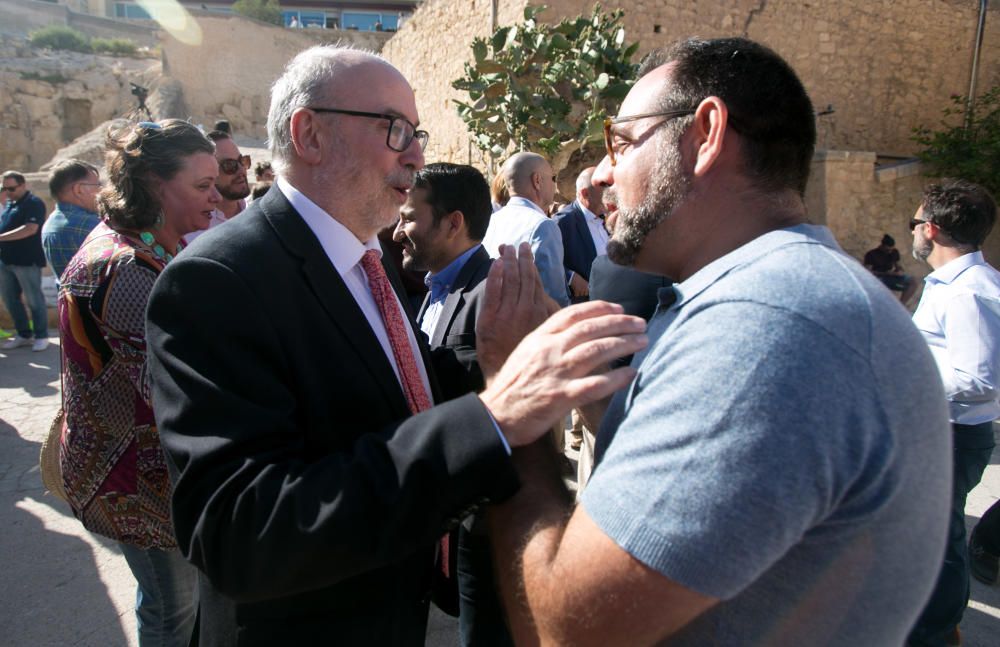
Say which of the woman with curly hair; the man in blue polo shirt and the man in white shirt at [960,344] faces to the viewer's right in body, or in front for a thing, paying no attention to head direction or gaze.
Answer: the woman with curly hair

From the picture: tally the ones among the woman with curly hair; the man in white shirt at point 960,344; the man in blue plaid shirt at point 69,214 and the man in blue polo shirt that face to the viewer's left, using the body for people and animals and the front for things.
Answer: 2

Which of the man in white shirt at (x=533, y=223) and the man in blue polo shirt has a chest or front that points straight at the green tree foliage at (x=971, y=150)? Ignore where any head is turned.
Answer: the man in white shirt

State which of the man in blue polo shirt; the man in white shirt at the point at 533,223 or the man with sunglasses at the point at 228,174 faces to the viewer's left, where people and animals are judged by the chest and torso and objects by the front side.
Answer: the man in blue polo shirt

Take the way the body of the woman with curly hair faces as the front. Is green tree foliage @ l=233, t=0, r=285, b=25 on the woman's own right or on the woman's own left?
on the woman's own left

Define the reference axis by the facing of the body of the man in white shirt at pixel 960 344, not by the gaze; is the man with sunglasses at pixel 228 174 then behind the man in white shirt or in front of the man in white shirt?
in front

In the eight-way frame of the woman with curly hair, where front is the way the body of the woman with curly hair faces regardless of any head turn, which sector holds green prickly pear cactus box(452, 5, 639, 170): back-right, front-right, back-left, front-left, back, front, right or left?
front-left

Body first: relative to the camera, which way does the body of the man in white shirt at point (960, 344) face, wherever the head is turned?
to the viewer's left

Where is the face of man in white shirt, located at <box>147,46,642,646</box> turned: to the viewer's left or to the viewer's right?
to the viewer's right

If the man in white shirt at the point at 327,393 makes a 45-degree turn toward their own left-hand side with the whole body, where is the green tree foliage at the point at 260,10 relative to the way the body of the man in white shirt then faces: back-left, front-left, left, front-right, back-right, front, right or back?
front-left

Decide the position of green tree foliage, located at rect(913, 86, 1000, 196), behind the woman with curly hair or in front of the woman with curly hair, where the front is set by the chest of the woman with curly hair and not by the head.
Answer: in front

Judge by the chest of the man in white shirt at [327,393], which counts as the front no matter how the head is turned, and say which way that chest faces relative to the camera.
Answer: to the viewer's right

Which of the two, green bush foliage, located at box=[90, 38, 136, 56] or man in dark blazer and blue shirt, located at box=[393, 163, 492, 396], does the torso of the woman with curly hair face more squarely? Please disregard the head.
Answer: the man in dark blazer and blue shirt

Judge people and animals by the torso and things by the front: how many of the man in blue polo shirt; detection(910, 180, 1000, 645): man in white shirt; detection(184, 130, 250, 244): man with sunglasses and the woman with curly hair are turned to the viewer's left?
2

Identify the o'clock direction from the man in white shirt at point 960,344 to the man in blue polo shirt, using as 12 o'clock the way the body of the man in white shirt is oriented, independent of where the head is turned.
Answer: The man in blue polo shirt is roughly at 9 o'clock from the man in white shirt.

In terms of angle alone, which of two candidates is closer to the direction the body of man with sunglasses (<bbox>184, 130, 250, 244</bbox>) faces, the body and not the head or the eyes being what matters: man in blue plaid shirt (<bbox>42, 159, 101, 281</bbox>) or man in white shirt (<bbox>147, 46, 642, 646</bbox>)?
the man in white shirt
